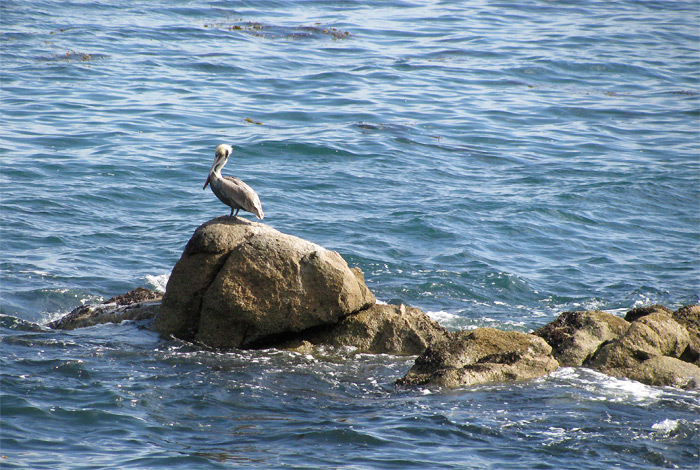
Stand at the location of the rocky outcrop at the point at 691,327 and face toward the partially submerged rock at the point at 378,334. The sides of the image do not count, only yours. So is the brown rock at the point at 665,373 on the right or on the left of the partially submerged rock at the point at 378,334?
left

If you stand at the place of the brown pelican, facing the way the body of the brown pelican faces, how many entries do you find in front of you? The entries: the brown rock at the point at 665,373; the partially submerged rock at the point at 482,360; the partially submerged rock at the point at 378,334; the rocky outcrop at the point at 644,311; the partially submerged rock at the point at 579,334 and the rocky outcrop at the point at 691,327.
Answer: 0

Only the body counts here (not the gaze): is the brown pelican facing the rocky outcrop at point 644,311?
no

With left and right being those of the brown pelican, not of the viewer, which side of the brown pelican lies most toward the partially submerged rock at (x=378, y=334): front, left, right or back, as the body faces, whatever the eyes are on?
back

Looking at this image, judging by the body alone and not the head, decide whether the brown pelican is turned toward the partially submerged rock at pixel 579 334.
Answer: no

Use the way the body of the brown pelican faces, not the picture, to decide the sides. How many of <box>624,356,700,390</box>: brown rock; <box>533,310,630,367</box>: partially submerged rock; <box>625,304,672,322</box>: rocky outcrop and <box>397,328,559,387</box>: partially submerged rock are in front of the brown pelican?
0

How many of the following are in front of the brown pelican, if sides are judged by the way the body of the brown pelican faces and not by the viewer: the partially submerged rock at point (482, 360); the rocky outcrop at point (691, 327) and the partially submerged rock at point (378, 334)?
0

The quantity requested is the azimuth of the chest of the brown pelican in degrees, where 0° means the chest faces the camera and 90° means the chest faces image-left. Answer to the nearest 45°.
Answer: approximately 90°

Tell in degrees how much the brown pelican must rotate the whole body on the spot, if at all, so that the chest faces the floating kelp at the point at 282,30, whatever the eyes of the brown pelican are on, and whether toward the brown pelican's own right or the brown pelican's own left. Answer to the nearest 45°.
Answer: approximately 90° to the brown pelican's own right

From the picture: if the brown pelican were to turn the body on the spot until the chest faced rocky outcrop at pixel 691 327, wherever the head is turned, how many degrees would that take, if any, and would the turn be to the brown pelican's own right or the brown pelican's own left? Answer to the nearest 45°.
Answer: approximately 180°

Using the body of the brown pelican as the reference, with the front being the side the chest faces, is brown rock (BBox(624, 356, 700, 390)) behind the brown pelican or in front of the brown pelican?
behind

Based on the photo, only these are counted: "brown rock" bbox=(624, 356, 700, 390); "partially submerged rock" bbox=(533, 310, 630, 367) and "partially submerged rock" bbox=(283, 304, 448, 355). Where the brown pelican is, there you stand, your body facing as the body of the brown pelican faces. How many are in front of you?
0

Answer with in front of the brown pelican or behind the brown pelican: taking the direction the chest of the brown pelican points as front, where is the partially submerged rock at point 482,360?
behind

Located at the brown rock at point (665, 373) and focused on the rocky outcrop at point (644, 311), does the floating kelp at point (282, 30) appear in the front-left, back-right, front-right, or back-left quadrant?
front-left

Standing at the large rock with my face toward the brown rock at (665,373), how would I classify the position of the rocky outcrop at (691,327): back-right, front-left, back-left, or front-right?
front-left
